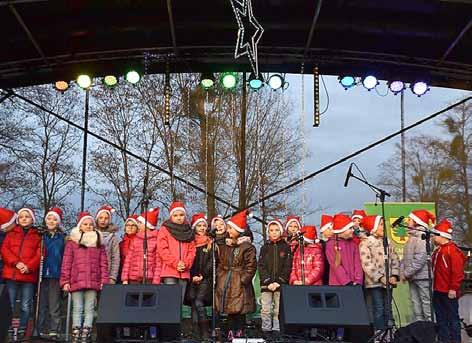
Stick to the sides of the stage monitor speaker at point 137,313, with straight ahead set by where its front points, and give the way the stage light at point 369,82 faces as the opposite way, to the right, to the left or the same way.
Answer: the opposite way

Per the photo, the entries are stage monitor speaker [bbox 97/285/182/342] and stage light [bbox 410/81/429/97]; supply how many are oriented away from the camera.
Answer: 1

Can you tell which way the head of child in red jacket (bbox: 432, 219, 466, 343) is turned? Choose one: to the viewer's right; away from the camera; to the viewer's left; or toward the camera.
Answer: to the viewer's left

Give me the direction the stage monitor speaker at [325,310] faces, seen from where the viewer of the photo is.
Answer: facing away from the viewer

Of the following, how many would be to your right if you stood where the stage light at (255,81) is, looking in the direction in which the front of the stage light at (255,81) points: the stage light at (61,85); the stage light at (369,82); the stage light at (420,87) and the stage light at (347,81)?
1

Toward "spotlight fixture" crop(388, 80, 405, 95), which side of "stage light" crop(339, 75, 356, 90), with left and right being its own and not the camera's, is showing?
left

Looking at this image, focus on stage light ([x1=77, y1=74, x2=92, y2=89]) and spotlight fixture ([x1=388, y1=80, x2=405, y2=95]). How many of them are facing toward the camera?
2

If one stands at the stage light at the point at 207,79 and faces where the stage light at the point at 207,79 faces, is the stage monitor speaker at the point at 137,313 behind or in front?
in front

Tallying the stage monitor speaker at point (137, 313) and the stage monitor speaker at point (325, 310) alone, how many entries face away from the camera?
2

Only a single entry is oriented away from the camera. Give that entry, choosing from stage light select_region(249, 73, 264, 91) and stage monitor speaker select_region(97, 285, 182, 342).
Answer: the stage monitor speaker

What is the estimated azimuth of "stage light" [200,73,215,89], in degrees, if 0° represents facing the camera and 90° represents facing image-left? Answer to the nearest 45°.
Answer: approximately 0°

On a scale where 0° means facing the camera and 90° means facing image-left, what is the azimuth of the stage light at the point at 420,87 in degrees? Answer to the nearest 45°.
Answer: approximately 0°

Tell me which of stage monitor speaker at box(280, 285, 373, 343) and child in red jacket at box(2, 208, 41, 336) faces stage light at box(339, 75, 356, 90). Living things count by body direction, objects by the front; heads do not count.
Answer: the stage monitor speaker
